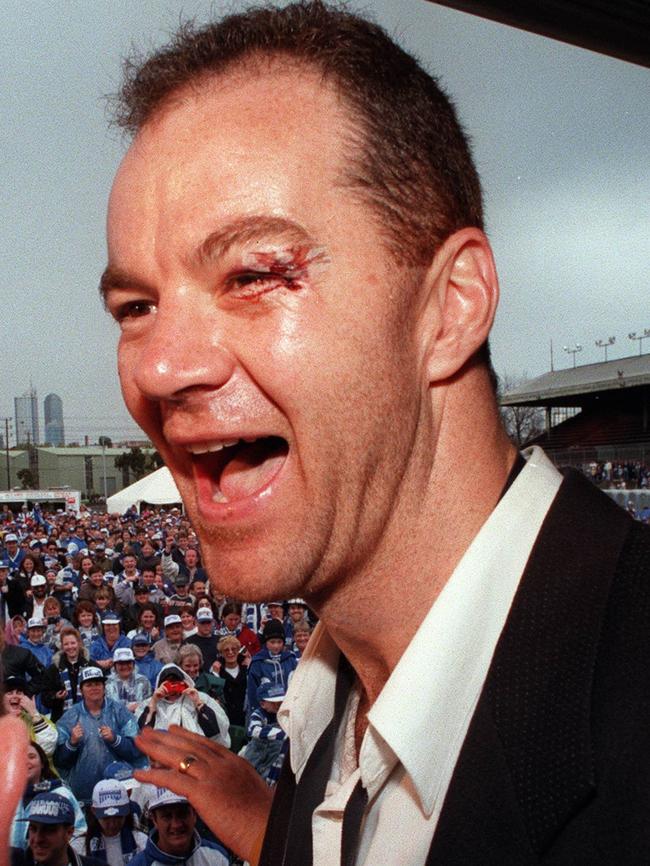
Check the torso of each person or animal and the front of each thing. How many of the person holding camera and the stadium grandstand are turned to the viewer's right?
0

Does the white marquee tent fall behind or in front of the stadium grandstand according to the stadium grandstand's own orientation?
in front

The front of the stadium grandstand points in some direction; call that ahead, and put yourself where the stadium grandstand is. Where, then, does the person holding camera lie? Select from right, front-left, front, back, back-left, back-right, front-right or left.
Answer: front-left

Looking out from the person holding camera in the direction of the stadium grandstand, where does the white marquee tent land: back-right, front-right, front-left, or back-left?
front-left

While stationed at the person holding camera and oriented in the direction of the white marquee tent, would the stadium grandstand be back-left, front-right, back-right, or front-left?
front-right

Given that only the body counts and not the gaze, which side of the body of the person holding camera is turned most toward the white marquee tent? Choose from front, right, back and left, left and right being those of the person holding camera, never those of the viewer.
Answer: back

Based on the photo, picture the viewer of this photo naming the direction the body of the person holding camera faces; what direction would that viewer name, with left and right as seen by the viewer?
facing the viewer

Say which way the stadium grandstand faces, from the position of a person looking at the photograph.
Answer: facing the viewer and to the left of the viewer
